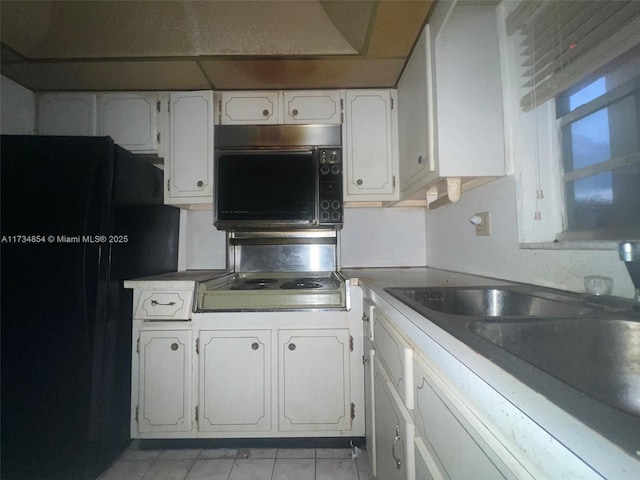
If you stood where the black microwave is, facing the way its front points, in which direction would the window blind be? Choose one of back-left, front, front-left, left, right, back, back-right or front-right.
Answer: front-left

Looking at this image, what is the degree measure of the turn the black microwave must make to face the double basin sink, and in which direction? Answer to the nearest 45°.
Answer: approximately 45° to its left

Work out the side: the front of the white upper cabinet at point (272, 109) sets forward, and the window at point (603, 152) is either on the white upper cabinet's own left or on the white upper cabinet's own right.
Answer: on the white upper cabinet's own left

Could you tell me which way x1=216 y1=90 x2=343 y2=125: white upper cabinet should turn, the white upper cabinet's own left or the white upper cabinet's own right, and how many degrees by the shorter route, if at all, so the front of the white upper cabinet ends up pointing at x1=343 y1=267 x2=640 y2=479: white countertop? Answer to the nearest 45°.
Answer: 0° — it already faces it

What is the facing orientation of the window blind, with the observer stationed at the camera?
facing the viewer and to the left of the viewer

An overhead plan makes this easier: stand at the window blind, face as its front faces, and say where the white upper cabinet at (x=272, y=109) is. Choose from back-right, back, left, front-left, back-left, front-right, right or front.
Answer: front-right

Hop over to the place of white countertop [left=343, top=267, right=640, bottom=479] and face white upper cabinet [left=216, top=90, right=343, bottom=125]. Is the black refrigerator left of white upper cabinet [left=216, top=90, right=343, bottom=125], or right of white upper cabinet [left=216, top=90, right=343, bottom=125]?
left

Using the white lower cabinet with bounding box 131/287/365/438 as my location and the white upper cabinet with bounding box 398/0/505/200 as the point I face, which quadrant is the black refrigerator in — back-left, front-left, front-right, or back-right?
back-right

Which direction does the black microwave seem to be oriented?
toward the camera

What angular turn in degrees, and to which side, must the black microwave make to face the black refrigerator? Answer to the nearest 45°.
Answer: approximately 90° to its right

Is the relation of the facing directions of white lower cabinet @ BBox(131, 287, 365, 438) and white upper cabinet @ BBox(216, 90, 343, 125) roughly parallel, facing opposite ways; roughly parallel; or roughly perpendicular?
roughly parallel

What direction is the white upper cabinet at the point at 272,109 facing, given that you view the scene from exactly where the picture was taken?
facing the viewer

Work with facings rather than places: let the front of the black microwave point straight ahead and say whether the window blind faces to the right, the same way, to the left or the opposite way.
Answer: to the right
